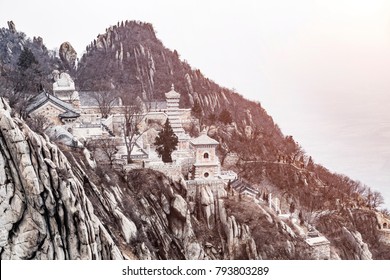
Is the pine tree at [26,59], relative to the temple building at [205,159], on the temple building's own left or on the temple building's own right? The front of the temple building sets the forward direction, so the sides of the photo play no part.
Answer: on the temple building's own right

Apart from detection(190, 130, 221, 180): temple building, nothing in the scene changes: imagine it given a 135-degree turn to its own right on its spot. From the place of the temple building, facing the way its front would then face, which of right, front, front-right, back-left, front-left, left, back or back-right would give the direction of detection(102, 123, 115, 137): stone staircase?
front-left

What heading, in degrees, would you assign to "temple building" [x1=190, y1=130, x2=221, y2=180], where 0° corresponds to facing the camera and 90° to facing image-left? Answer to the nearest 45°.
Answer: approximately 0°

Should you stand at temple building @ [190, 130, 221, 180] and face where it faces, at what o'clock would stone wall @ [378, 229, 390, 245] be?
The stone wall is roughly at 9 o'clock from the temple building.

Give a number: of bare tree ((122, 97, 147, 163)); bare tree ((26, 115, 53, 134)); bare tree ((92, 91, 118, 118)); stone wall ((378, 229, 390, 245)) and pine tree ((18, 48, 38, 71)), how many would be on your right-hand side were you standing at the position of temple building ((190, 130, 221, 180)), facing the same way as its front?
4

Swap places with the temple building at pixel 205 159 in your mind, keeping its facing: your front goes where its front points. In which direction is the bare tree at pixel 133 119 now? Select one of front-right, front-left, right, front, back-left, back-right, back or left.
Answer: right
